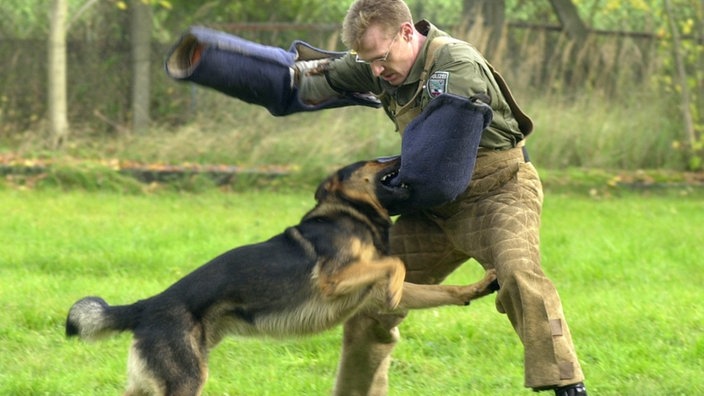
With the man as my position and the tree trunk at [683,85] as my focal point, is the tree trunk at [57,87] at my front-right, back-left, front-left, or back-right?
front-left

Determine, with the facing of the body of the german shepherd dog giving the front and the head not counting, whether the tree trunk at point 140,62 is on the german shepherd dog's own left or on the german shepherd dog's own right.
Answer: on the german shepherd dog's own left

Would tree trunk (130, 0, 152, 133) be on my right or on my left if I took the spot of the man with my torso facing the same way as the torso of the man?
on my right

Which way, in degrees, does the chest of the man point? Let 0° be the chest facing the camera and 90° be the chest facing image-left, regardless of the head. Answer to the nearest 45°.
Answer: approximately 45°

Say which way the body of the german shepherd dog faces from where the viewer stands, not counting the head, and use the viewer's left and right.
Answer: facing to the right of the viewer

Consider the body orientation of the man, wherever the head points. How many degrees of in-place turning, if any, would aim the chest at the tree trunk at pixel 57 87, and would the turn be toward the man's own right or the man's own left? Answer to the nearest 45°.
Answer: approximately 90° to the man's own right

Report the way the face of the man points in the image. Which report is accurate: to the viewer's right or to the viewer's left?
to the viewer's left
